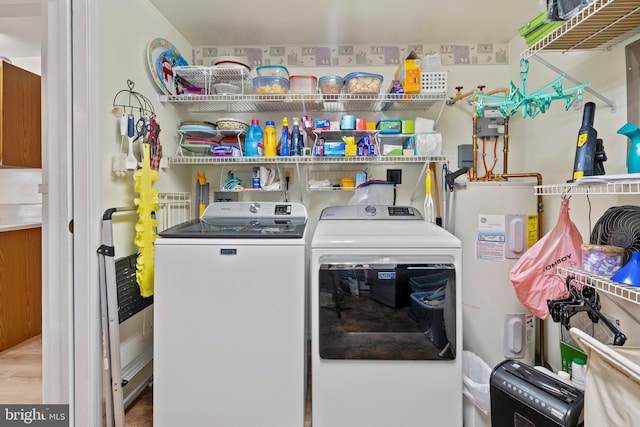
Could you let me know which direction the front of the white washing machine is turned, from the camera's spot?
facing the viewer

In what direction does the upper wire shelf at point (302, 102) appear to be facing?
toward the camera

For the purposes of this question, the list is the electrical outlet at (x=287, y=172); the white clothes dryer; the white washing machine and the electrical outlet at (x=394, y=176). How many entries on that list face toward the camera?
4

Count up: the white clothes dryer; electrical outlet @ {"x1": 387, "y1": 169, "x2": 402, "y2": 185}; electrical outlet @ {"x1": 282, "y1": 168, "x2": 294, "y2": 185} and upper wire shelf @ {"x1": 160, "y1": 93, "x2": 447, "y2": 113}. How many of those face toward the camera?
4

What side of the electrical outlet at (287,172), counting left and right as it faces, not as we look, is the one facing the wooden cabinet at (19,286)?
right

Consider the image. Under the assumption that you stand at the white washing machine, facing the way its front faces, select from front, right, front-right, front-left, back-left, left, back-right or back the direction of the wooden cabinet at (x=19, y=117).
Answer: back-right

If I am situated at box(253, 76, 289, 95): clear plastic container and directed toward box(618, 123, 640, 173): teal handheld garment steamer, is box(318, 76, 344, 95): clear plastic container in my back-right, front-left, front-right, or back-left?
front-left

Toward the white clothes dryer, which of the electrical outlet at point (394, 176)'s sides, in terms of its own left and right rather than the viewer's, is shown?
front

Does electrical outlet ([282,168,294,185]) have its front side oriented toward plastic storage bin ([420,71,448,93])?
no

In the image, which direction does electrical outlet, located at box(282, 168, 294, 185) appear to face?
toward the camera

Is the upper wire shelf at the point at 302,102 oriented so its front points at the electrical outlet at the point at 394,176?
no
